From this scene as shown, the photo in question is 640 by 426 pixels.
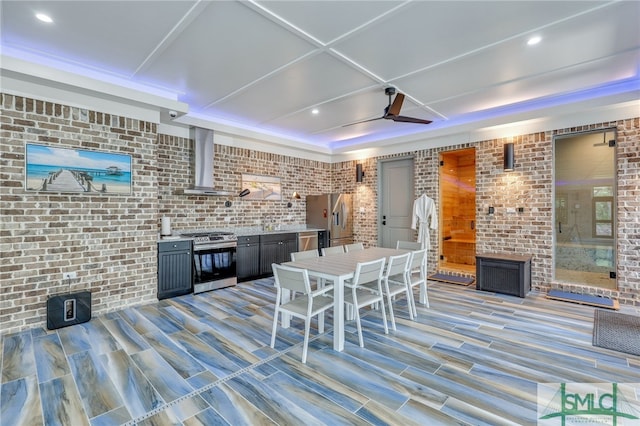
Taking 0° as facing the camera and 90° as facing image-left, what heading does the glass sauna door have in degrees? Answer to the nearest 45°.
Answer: approximately 45°

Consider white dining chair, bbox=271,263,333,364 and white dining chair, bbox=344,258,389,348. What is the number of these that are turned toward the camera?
0

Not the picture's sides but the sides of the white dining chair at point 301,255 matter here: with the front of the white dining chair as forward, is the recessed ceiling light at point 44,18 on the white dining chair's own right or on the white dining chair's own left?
on the white dining chair's own right

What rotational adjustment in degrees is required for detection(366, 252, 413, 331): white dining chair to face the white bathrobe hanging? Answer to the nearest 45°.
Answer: approximately 45° to its right

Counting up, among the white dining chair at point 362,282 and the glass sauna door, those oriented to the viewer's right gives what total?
0

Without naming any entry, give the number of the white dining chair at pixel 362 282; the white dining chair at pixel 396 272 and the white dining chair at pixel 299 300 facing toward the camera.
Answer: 0

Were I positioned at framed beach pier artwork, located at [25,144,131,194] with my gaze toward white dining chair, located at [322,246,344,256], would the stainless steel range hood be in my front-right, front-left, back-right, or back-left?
front-left

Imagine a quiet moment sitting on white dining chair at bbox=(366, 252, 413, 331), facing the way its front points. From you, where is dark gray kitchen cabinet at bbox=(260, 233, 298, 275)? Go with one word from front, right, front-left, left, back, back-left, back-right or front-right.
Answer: front

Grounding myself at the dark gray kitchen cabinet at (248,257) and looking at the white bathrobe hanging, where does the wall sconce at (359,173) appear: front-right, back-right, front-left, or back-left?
front-left

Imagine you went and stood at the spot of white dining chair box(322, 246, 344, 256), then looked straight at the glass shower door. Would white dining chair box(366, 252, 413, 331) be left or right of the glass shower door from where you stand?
right

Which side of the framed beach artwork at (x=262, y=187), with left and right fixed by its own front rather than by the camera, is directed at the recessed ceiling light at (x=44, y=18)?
right

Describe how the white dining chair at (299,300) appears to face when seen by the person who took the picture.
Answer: facing away from the viewer and to the right of the viewer

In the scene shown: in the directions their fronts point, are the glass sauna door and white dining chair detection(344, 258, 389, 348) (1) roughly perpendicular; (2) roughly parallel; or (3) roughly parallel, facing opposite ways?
roughly perpendicular

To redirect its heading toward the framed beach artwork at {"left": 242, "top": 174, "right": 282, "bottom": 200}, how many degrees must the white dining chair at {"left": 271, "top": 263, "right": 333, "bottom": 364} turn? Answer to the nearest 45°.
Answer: approximately 45° to its left

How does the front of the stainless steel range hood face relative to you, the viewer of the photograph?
facing the viewer and to the right of the viewer

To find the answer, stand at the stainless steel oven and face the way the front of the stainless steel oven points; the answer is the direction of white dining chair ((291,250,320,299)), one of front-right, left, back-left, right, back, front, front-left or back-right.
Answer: front

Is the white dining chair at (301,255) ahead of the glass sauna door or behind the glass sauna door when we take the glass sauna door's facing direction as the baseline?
ahead

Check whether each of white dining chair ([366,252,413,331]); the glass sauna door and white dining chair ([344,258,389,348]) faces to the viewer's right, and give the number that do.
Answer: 0
